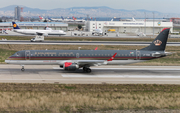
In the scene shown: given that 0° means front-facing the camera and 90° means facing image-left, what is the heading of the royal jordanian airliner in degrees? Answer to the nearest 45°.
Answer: approximately 90°
